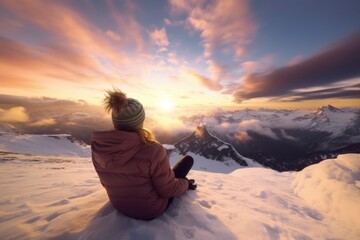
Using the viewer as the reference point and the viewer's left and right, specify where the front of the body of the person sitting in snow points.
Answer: facing away from the viewer and to the right of the viewer
